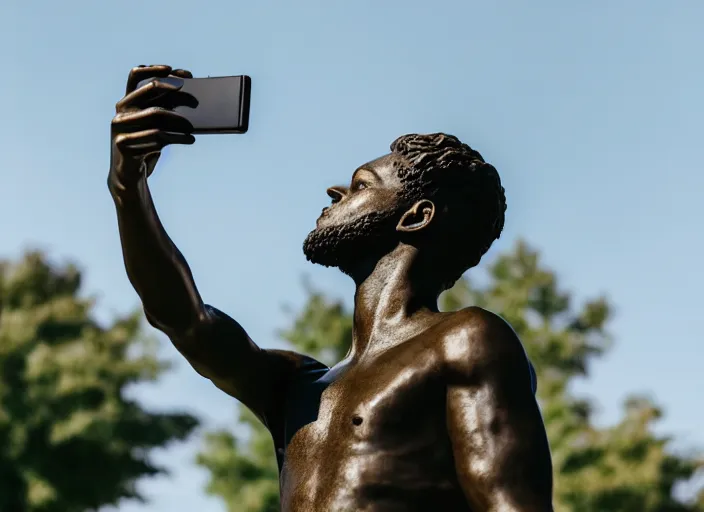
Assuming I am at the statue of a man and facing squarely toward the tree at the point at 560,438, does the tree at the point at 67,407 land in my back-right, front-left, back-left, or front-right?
front-left

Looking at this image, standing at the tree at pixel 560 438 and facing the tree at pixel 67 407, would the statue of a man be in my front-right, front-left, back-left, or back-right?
front-left

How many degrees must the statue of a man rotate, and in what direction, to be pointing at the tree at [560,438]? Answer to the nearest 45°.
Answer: approximately 135° to its right

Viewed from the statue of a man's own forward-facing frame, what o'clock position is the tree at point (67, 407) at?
The tree is roughly at 4 o'clock from the statue of a man.

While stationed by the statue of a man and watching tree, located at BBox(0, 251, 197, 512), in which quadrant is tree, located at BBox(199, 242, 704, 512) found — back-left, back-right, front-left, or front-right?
front-right

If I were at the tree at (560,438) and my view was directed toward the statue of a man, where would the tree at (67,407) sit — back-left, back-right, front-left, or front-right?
front-right
